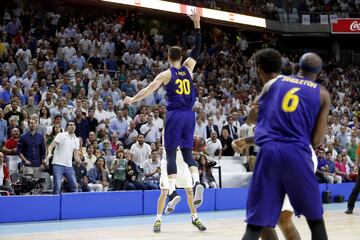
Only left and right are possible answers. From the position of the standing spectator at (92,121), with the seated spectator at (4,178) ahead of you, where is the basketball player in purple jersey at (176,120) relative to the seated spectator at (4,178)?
left

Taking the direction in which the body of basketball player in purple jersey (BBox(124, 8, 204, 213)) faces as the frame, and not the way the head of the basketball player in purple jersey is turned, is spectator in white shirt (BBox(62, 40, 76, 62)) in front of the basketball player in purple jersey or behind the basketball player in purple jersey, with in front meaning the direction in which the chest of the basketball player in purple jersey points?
in front

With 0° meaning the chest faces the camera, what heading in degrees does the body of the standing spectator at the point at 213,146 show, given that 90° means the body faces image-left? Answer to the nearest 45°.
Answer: approximately 0°

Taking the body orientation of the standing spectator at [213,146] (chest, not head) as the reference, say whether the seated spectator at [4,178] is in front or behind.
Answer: in front

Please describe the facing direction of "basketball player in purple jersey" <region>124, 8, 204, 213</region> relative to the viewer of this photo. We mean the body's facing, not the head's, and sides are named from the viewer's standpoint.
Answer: facing away from the viewer

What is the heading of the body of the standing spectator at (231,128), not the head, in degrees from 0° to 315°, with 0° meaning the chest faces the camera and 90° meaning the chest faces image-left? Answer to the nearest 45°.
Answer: approximately 0°

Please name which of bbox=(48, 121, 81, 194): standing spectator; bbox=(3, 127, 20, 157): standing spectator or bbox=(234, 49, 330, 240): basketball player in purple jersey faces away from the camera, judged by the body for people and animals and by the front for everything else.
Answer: the basketball player in purple jersey

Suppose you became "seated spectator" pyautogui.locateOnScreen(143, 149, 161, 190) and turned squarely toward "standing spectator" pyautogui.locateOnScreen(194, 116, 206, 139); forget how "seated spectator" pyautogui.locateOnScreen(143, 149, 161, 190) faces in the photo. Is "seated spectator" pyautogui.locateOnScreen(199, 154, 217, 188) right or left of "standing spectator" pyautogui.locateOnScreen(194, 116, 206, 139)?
right

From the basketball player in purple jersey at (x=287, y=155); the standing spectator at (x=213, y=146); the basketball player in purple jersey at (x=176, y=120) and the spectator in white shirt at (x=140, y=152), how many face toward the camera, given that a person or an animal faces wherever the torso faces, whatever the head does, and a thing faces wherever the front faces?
2

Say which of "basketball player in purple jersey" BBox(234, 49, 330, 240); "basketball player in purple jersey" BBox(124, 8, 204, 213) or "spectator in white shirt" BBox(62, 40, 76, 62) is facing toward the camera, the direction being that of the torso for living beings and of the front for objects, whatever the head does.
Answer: the spectator in white shirt
